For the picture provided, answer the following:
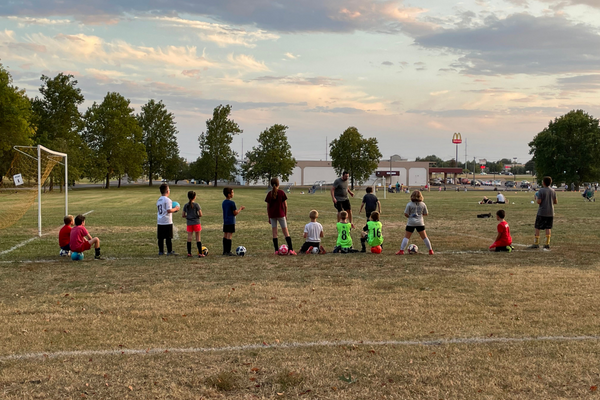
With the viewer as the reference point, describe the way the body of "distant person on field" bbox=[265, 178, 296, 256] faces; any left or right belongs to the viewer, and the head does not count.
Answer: facing away from the viewer

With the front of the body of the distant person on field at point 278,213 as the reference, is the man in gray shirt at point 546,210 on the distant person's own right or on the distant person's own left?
on the distant person's own right

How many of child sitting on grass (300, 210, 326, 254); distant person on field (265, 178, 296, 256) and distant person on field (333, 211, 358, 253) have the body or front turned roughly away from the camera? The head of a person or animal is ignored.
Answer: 3

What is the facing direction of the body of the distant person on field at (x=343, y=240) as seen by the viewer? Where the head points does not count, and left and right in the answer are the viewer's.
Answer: facing away from the viewer

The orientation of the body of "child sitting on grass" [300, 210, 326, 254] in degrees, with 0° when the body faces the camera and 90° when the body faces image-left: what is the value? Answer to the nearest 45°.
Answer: approximately 180°

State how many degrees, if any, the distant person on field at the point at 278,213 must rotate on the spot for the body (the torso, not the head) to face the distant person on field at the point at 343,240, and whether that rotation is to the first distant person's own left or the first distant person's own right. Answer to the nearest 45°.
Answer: approximately 90° to the first distant person's own right

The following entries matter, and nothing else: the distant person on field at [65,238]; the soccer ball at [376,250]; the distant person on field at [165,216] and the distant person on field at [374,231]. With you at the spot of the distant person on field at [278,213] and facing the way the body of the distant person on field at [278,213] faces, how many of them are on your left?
2

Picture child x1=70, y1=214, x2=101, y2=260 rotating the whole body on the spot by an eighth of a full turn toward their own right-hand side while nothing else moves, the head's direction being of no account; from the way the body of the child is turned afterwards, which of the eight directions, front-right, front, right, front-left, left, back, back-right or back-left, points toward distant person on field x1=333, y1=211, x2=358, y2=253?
front

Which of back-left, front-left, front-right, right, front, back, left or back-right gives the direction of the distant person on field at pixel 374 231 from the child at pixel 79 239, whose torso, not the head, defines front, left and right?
front-right

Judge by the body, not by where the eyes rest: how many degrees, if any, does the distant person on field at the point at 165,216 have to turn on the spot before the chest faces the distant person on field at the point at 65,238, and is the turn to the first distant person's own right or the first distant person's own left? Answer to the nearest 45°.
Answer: approximately 135° to the first distant person's own left

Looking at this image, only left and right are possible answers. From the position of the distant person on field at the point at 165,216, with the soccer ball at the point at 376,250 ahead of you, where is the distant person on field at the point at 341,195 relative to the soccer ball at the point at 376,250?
left
